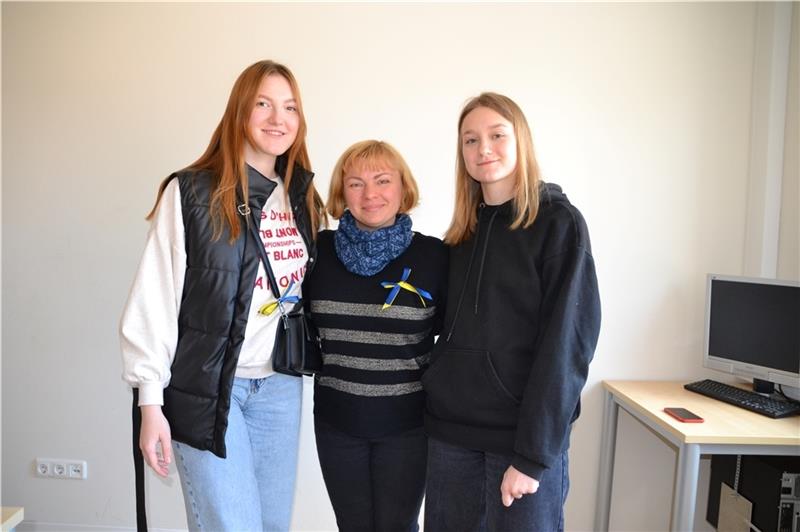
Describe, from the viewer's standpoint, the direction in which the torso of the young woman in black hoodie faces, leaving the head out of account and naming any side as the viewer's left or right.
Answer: facing the viewer and to the left of the viewer

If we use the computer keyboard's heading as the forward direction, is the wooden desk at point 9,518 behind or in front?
in front

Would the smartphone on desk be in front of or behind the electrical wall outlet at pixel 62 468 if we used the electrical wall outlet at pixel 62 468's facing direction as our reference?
in front

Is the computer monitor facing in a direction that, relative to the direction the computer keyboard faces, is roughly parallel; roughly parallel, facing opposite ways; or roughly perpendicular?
roughly parallel

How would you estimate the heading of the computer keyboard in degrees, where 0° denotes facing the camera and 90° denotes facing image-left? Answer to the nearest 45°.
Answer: approximately 45°

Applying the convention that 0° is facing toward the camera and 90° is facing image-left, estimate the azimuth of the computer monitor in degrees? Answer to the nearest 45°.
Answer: approximately 45°

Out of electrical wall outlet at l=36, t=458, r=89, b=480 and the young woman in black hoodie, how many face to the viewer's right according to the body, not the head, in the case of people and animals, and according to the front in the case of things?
0

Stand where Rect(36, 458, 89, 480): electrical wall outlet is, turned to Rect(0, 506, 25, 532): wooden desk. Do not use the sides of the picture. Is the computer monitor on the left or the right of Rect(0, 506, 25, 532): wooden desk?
left

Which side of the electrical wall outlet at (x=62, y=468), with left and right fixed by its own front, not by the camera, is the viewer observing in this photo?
front

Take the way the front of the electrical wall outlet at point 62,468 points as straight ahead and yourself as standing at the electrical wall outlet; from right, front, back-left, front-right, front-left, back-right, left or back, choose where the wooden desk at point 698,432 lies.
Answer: front-left
